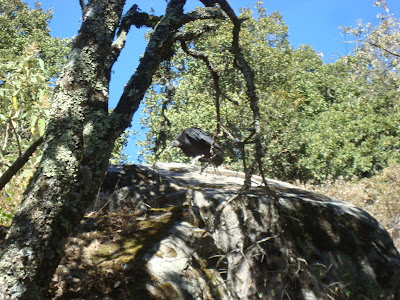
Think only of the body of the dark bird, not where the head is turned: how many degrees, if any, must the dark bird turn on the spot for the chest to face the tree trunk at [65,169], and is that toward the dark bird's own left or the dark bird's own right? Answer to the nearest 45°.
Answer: approximately 90° to the dark bird's own left

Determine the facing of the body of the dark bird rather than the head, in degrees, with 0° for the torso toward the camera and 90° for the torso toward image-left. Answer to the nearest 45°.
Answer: approximately 90°
